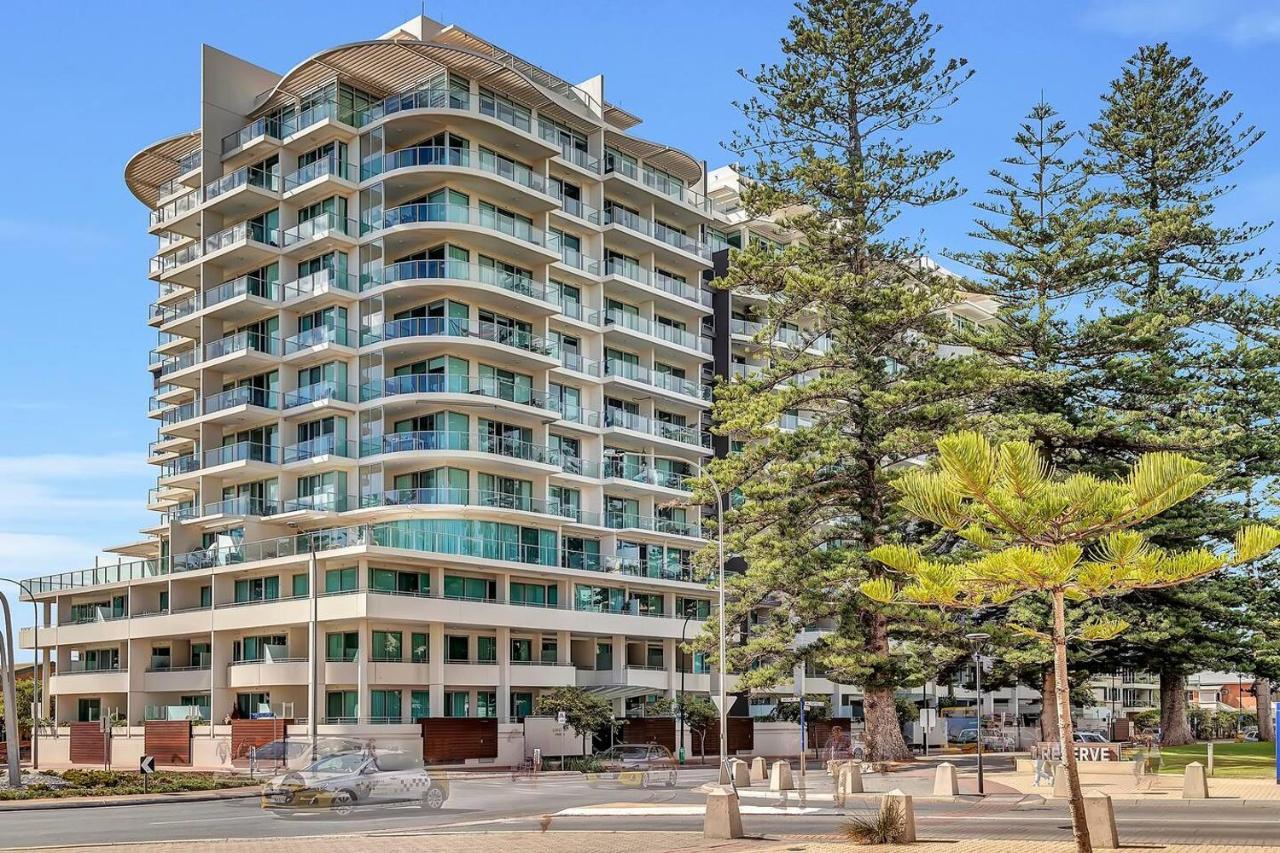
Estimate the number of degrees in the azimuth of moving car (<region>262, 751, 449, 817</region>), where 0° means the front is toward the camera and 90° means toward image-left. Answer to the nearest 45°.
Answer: approximately 45°

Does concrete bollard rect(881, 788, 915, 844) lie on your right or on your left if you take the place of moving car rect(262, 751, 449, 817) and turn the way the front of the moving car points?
on your left

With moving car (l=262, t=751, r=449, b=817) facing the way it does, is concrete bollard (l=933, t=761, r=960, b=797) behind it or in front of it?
behind

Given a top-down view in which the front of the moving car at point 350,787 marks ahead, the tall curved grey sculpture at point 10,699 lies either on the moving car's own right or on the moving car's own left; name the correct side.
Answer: on the moving car's own right

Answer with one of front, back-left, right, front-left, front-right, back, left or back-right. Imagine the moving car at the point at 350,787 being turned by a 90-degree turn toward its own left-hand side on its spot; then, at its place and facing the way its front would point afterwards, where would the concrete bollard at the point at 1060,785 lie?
front-left

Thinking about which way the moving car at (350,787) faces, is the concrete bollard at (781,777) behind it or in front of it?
behind
